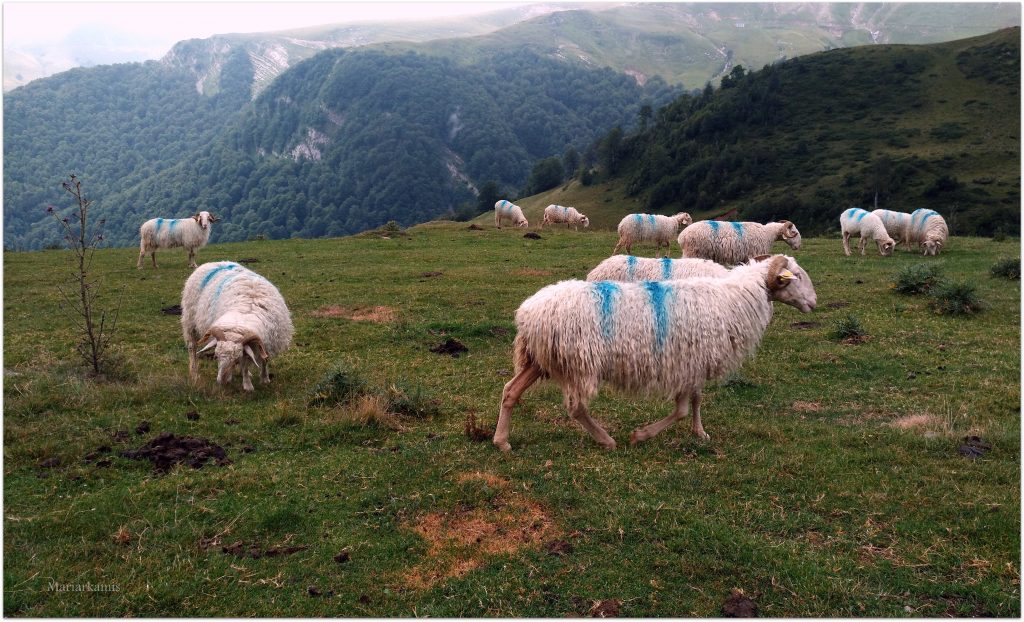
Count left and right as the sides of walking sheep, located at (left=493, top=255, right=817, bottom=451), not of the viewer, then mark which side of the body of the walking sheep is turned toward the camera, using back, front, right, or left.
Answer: right

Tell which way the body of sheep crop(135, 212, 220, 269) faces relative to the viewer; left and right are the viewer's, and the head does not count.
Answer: facing to the right of the viewer

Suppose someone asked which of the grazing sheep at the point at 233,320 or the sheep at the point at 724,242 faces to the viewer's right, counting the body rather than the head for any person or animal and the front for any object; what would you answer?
the sheep

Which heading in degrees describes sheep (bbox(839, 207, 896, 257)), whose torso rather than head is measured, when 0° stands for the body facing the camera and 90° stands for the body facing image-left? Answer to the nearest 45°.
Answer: approximately 315°

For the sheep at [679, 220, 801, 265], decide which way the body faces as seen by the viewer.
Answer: to the viewer's right

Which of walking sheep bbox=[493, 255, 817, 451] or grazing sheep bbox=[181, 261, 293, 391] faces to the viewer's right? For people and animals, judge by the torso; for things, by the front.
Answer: the walking sheep

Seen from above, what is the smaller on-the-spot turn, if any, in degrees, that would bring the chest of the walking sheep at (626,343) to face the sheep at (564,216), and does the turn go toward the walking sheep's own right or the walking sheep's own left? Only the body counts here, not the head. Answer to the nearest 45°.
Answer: approximately 90° to the walking sheep's own left

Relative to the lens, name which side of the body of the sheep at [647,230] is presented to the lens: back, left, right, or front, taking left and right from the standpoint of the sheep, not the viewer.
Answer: right

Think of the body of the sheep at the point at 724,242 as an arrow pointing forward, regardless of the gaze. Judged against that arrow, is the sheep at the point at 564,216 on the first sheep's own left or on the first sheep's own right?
on the first sheep's own left
